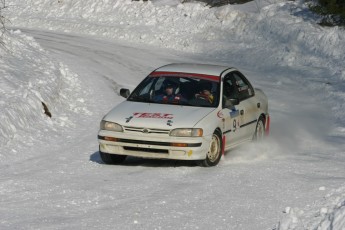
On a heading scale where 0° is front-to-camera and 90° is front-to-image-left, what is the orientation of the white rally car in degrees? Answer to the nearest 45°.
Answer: approximately 45°

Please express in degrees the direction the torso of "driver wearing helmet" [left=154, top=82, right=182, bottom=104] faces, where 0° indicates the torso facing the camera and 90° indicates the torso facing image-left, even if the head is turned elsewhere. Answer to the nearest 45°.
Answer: approximately 45°

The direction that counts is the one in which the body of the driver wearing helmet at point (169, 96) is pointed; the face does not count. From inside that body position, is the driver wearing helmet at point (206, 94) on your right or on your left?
on your left
